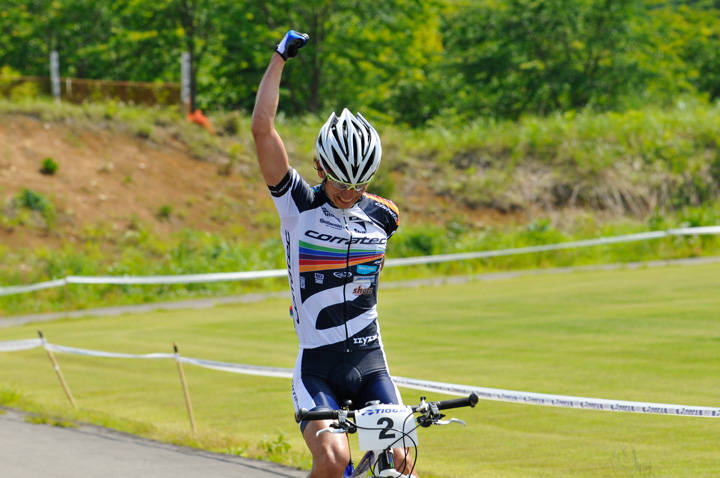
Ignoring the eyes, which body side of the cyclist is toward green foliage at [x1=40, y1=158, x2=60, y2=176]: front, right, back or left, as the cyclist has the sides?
back

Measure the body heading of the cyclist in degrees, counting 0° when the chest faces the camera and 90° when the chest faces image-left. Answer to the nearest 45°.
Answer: approximately 0°

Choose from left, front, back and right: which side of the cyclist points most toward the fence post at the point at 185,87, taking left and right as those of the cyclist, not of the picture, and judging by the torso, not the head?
back

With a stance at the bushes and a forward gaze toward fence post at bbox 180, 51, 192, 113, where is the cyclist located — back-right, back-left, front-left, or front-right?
back-right

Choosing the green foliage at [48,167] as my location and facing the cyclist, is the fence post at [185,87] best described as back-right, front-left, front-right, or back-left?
back-left

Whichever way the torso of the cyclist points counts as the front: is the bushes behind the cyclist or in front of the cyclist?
behind

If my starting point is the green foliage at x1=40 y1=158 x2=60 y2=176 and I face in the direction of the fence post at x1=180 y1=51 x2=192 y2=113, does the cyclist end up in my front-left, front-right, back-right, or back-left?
back-right
